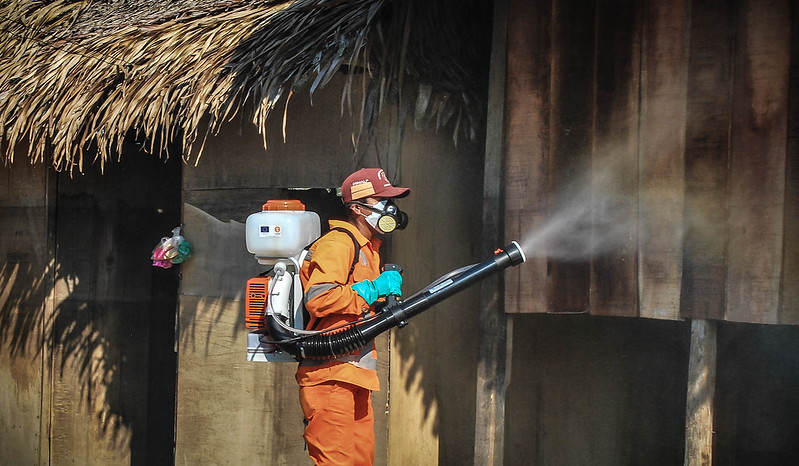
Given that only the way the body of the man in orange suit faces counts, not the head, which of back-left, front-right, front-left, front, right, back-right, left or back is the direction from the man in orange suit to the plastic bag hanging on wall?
back-left

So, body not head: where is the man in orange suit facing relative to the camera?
to the viewer's right

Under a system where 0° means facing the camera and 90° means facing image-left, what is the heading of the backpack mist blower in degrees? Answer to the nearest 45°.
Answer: approximately 270°

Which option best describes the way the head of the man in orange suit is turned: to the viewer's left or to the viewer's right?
to the viewer's right

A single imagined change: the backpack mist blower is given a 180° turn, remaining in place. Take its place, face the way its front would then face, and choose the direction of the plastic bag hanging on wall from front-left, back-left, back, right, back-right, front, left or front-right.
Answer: front-right
